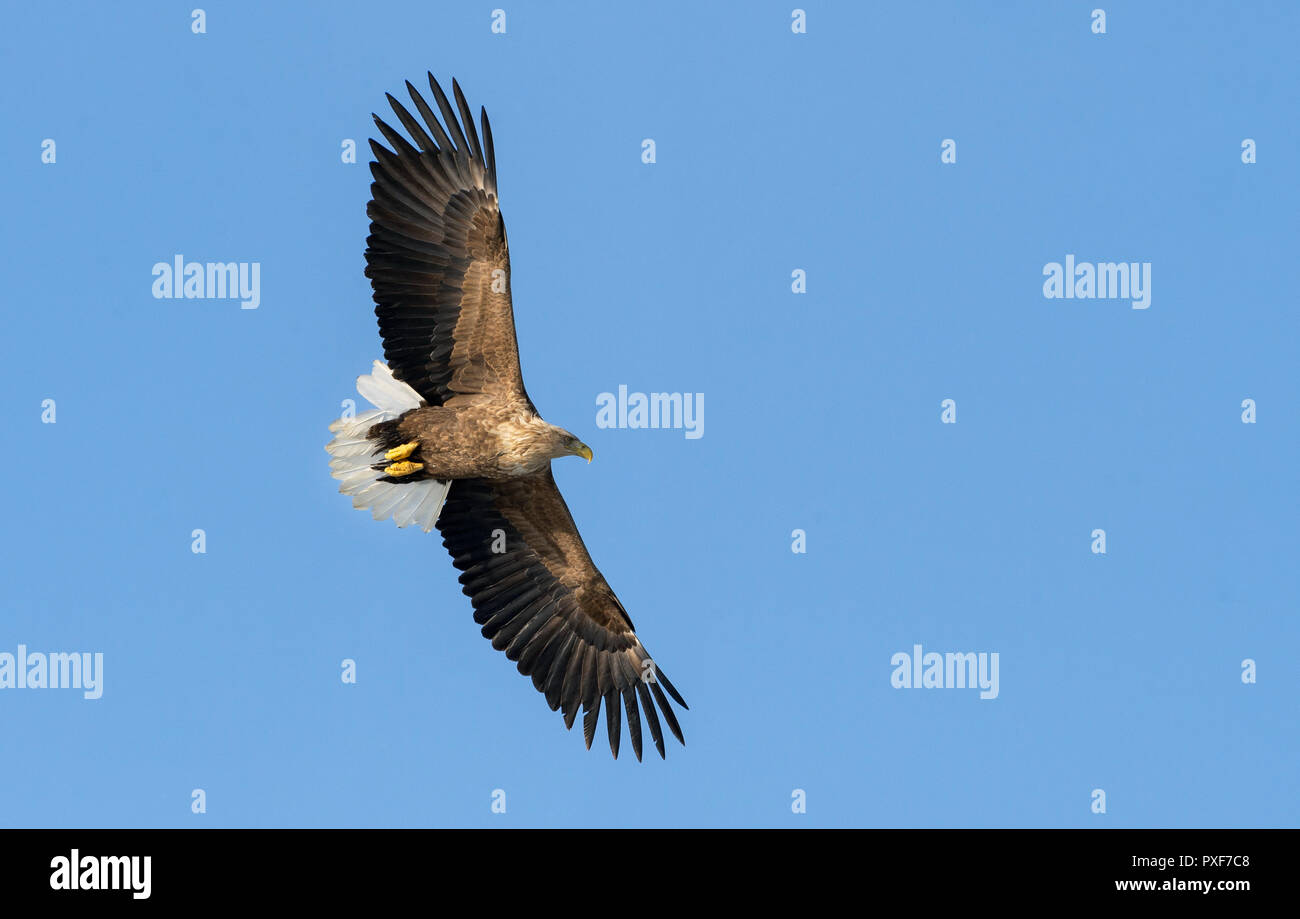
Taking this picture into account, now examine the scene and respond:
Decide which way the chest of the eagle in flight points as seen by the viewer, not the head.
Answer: to the viewer's right
